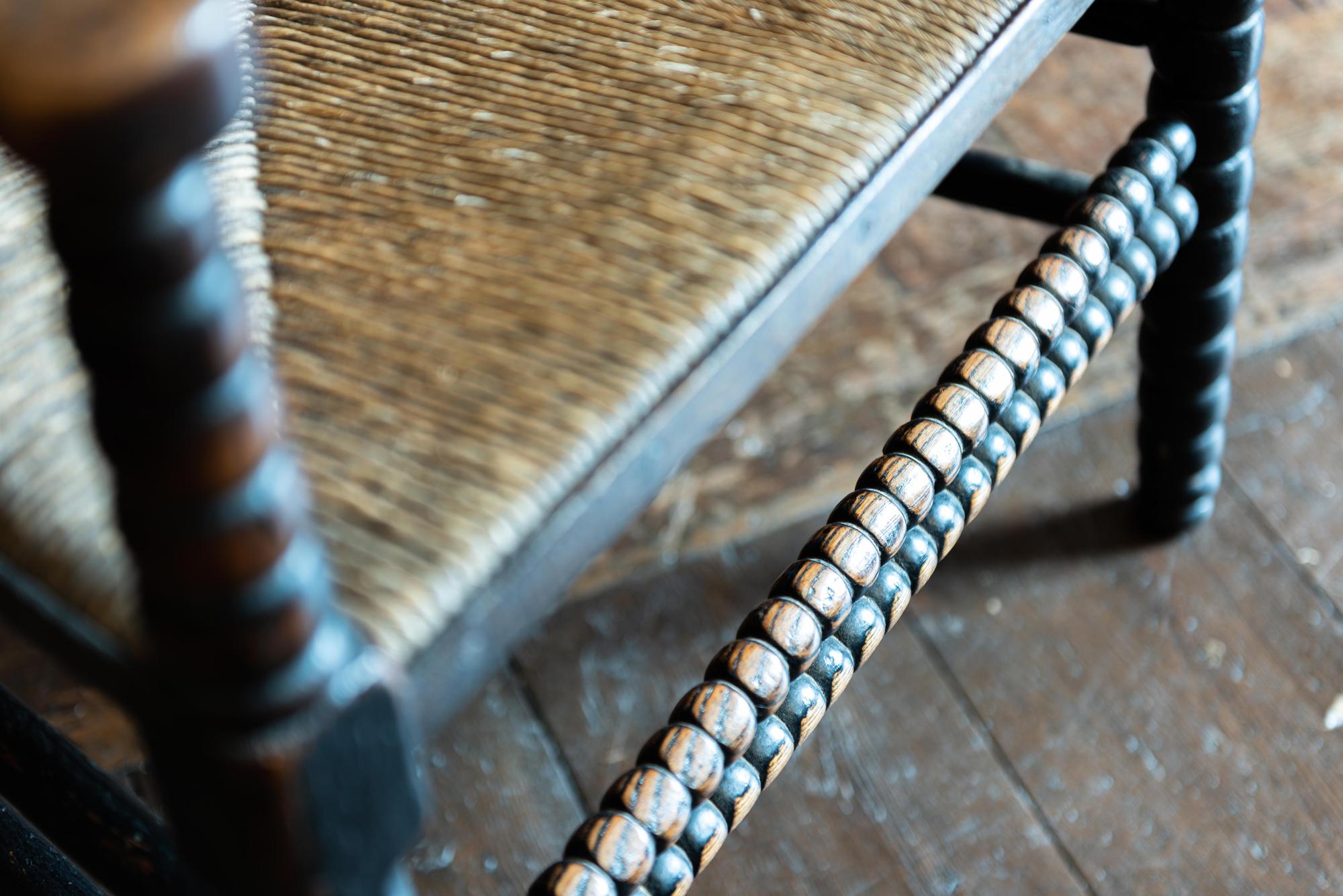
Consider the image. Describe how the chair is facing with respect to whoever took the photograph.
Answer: facing the viewer and to the right of the viewer
